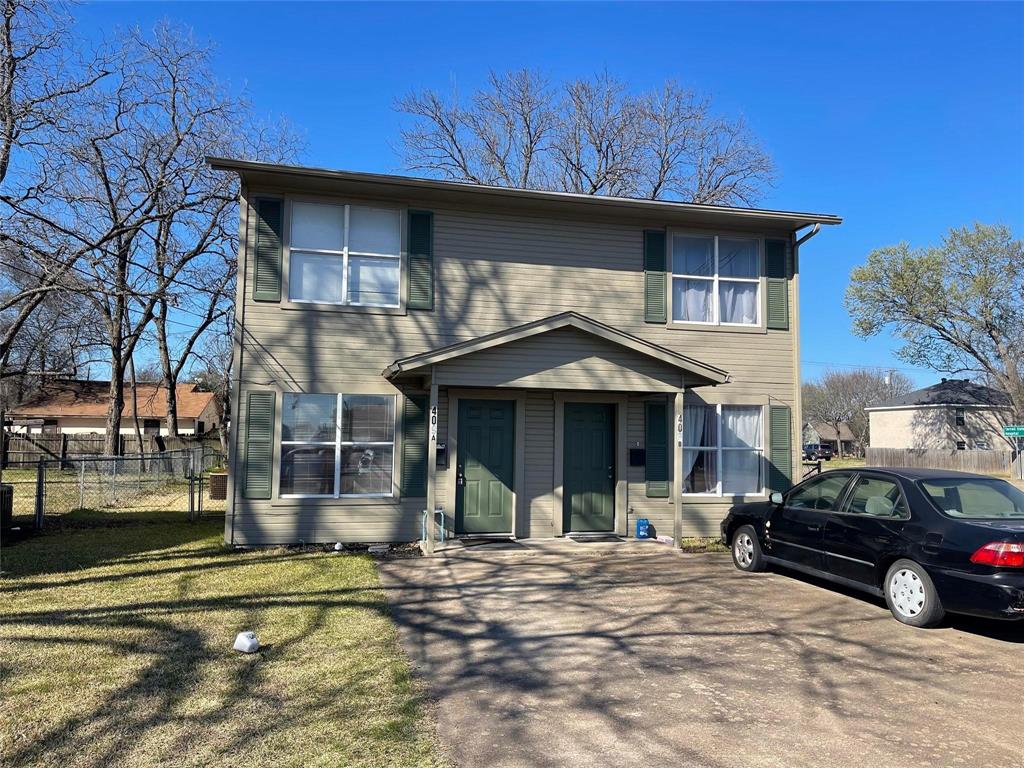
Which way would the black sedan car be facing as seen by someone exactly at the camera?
facing away from the viewer and to the left of the viewer

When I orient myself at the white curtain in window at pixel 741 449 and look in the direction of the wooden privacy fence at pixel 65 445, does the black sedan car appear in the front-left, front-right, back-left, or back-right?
back-left

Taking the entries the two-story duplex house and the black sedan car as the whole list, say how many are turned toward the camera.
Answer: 1

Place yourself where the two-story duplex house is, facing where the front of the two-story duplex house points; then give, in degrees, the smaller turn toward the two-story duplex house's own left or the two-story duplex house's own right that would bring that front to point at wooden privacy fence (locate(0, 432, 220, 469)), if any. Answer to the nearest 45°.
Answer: approximately 135° to the two-story duplex house's own right

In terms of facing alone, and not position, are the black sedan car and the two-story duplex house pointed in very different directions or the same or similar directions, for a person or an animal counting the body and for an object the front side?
very different directions

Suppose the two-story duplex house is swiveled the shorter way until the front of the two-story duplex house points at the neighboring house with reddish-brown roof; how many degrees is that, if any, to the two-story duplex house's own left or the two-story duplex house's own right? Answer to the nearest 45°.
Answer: approximately 135° to the two-story duplex house's own right

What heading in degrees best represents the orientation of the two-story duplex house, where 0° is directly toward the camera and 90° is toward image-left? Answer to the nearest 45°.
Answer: approximately 0°

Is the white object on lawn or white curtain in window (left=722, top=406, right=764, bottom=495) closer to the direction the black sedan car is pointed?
the white curtain in window
